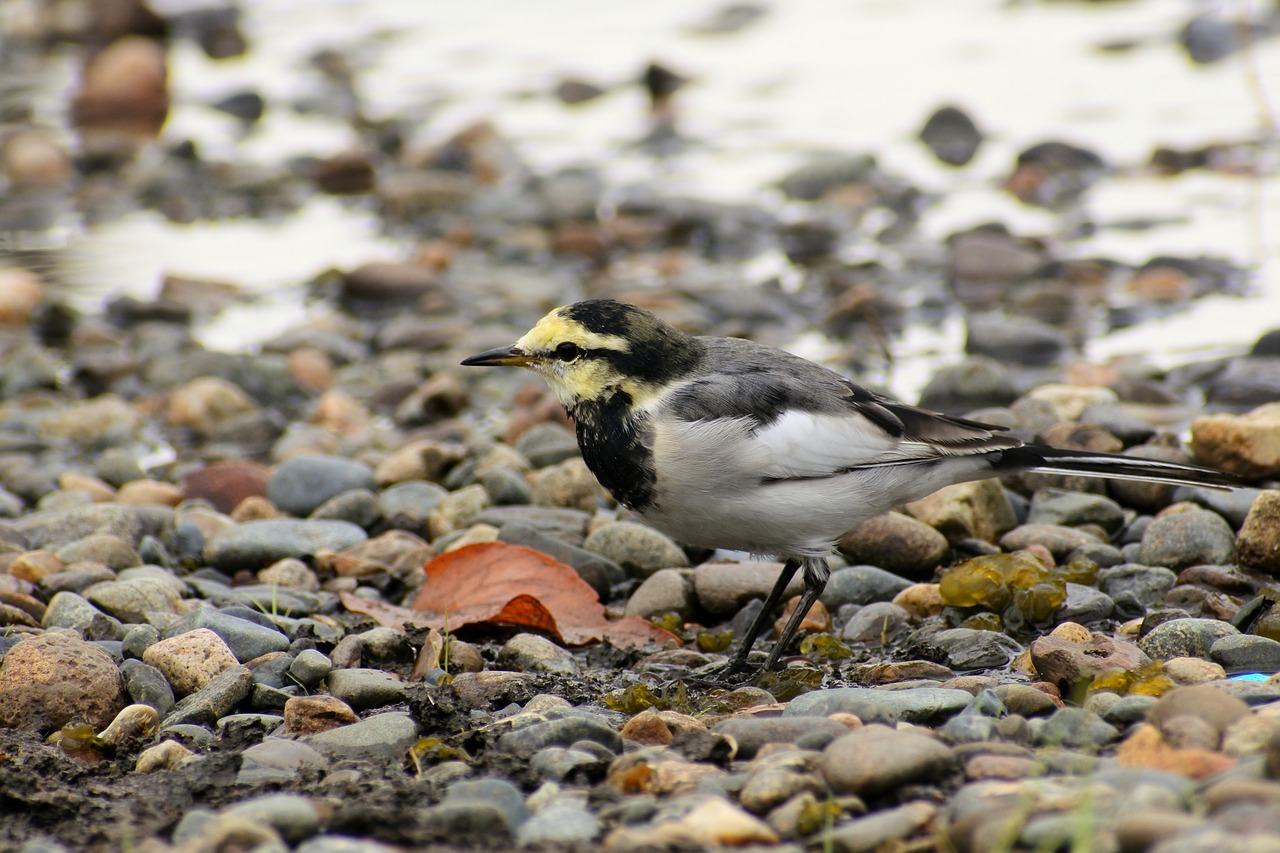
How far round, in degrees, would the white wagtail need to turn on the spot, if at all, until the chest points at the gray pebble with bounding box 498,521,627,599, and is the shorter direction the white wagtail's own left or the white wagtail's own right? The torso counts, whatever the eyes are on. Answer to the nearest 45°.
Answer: approximately 45° to the white wagtail's own right

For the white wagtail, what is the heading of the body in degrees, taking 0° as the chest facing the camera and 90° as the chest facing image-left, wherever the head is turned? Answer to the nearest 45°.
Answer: approximately 90°

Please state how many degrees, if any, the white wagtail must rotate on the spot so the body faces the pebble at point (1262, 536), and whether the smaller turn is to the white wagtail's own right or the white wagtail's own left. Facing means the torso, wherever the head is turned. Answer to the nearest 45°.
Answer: approximately 180°

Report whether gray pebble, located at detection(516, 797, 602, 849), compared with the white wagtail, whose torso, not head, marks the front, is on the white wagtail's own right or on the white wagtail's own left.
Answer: on the white wagtail's own left

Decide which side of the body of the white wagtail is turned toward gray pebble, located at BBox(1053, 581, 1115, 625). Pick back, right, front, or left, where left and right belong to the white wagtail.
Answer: back

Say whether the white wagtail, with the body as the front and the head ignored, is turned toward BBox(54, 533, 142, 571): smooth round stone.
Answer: yes

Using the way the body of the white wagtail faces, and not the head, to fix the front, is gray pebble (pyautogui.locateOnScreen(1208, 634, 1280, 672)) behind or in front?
behind

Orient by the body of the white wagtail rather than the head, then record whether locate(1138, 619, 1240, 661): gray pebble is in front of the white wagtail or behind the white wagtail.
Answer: behind
